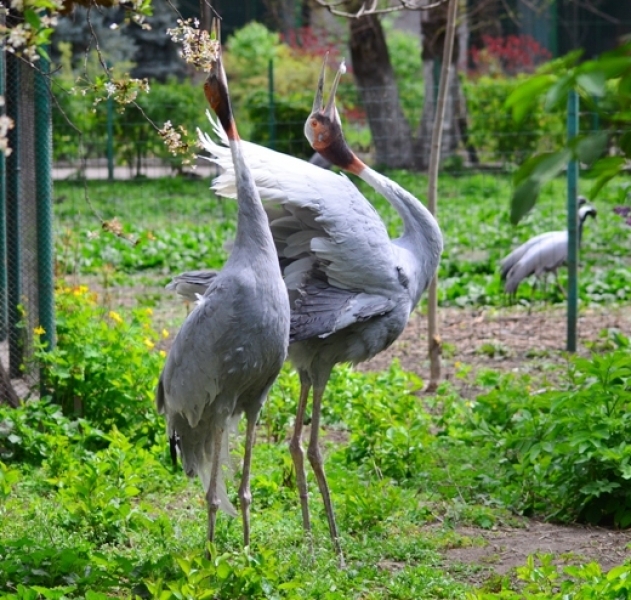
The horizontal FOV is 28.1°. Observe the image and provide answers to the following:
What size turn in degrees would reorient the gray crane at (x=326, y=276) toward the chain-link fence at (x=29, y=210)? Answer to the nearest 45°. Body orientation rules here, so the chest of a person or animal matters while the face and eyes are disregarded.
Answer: approximately 135° to its left

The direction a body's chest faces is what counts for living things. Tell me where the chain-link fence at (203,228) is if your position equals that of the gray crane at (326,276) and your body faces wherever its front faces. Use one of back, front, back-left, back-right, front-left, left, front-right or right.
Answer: left

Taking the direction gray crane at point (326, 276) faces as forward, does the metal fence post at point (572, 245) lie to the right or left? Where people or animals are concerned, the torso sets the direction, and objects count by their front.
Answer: on its left

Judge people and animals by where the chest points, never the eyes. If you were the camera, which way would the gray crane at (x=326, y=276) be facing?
facing to the right of the viewer

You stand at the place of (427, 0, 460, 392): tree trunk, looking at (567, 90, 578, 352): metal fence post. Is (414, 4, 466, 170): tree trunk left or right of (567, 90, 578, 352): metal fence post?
left
